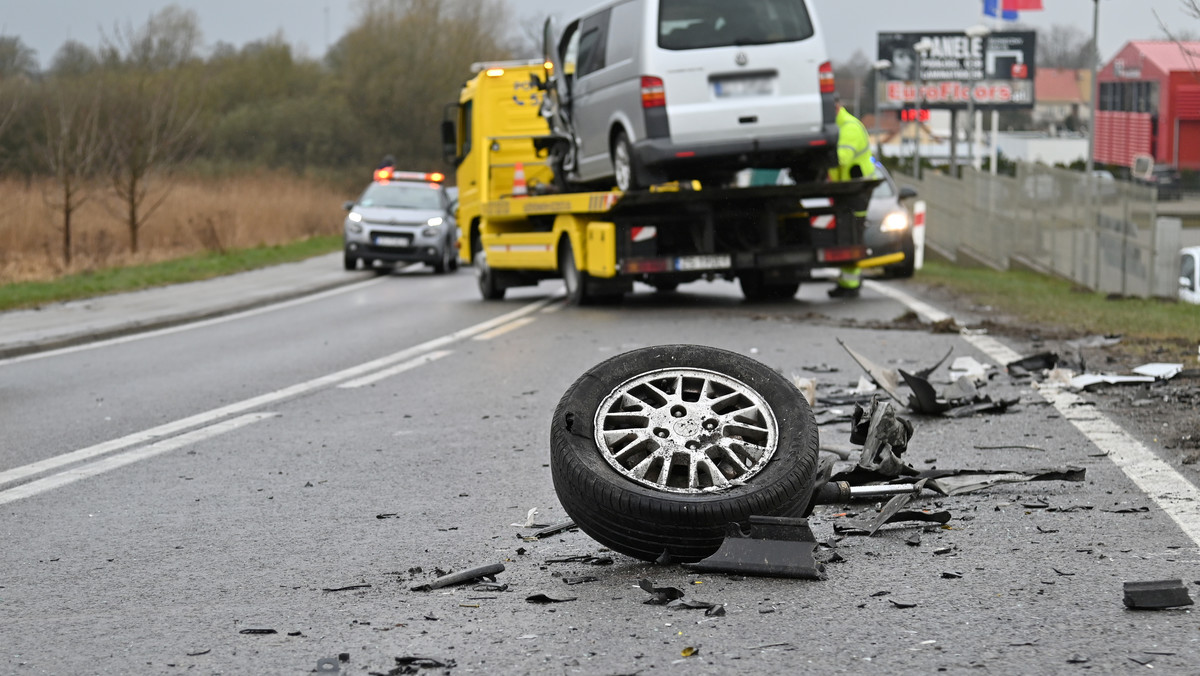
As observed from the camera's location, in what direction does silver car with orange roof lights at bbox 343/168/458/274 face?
facing the viewer

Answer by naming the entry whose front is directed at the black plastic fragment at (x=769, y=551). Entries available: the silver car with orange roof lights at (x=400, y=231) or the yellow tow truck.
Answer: the silver car with orange roof lights

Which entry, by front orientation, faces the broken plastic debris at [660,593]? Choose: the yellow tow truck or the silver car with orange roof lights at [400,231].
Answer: the silver car with orange roof lights

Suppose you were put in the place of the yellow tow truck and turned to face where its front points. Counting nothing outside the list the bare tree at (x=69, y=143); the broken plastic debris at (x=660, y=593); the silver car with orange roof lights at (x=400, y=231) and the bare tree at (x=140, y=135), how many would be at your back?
1

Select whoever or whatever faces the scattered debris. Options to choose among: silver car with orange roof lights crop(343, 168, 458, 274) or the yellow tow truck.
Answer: the silver car with orange roof lights

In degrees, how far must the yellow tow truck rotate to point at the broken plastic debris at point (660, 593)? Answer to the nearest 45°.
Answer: approximately 180°

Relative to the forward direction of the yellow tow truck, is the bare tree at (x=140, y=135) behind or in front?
in front

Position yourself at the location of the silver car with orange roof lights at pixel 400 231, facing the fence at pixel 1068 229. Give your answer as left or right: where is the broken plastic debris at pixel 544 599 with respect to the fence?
right

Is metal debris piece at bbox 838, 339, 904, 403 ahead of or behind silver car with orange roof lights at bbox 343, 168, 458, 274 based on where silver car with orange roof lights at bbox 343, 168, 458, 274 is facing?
ahead

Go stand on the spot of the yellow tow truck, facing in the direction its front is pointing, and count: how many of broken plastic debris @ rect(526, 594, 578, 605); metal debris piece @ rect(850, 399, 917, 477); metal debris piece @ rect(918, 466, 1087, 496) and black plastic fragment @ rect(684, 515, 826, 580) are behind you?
4

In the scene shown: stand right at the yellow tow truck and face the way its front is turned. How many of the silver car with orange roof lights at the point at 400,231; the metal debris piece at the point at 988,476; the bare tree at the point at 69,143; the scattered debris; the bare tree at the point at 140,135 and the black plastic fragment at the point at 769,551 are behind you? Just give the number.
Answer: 3

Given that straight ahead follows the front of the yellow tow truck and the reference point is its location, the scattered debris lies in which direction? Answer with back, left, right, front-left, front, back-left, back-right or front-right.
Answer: back

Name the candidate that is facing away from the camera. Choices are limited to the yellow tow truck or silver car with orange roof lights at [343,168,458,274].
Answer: the yellow tow truck

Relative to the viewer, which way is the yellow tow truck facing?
away from the camera

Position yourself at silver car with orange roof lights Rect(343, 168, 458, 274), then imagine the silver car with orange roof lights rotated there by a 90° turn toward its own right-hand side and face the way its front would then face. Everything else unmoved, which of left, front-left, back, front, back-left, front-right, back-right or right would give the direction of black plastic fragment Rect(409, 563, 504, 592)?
left

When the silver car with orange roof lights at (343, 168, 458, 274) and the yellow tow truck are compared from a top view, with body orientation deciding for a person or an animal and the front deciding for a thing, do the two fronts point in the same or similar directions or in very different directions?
very different directions

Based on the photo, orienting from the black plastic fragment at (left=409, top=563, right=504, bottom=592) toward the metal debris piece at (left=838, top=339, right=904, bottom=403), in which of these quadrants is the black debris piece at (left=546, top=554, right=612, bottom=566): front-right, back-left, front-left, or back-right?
front-right

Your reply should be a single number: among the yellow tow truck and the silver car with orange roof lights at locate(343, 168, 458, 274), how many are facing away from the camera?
1
